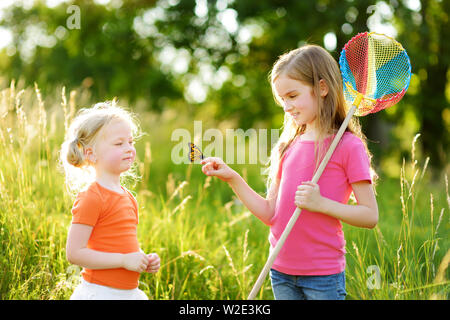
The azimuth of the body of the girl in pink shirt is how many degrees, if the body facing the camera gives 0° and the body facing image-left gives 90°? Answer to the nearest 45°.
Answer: approximately 45°

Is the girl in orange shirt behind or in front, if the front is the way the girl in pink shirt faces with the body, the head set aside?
in front

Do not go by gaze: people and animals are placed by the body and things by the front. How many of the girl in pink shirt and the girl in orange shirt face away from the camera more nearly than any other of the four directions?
0

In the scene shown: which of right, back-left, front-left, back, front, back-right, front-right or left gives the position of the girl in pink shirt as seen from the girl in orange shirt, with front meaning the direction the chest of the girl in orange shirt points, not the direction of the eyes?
front-left

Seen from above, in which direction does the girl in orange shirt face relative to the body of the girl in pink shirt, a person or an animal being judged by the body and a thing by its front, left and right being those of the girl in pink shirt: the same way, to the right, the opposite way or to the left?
to the left

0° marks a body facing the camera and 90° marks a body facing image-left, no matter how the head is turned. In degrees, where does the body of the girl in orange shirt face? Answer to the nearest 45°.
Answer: approximately 315°
